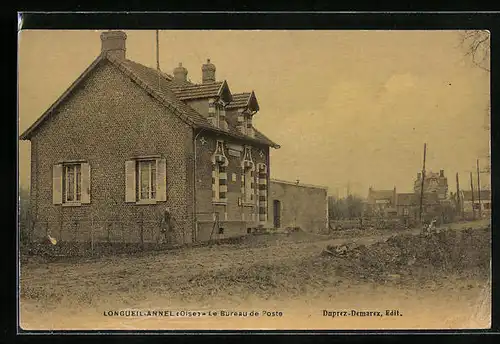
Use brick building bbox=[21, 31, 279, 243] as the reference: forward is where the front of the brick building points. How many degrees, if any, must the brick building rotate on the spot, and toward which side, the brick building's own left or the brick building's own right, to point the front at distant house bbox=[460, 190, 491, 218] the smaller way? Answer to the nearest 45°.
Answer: approximately 90° to the brick building's own left

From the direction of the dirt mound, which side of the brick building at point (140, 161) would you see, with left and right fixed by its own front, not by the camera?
front

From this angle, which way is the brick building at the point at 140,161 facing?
to the viewer's right
